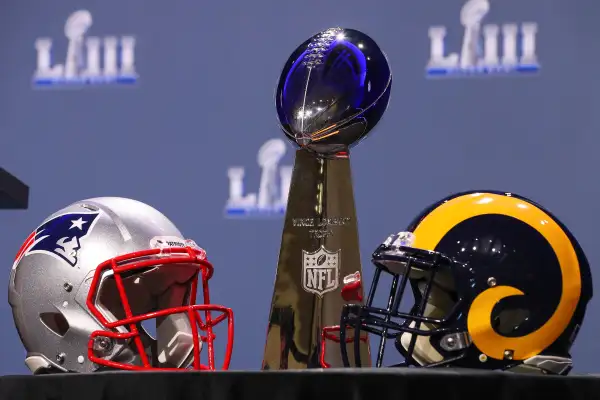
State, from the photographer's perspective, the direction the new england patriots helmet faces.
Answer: facing the viewer and to the right of the viewer
